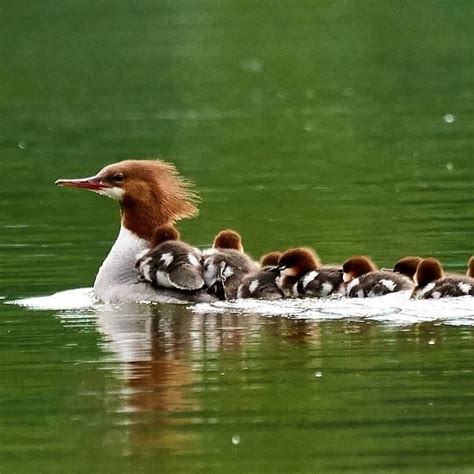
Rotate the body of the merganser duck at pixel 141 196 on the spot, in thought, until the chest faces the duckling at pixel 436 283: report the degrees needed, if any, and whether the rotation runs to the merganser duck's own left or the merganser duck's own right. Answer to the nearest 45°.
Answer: approximately 135° to the merganser duck's own left

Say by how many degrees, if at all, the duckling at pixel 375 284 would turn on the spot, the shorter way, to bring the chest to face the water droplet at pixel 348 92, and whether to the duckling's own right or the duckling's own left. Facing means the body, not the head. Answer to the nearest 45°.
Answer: approximately 90° to the duckling's own right

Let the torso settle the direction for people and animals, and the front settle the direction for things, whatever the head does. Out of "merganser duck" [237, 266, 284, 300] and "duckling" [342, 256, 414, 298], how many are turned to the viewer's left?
2

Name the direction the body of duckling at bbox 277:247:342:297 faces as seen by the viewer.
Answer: to the viewer's left

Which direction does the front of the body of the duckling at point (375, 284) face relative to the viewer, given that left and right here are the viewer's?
facing to the left of the viewer

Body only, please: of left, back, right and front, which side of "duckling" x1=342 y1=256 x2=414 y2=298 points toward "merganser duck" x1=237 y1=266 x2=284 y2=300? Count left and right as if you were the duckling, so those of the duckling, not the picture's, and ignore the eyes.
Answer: front

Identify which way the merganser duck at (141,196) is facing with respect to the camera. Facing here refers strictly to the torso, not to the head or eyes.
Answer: to the viewer's left

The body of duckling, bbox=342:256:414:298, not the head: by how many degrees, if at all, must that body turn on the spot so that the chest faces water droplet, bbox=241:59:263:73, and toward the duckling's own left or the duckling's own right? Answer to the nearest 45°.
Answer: approximately 90° to the duckling's own right

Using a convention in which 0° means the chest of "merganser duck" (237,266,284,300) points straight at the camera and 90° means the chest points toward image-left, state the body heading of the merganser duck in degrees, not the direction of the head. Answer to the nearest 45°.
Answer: approximately 90°

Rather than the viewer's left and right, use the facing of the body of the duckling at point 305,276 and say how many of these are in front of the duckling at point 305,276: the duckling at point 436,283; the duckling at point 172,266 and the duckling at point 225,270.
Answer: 2
